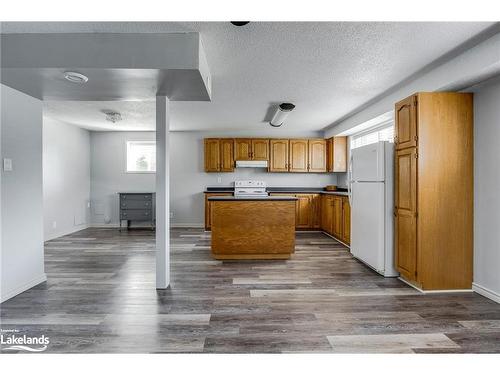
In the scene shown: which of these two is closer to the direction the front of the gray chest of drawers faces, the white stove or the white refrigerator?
the white refrigerator

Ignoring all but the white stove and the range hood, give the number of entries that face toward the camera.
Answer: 2

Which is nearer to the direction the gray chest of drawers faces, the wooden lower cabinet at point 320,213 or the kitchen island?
the kitchen island

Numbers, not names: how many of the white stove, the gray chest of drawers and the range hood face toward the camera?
3

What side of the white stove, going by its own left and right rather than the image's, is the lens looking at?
front

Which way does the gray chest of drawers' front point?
toward the camera

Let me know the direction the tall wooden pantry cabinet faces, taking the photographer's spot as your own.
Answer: facing the viewer and to the left of the viewer

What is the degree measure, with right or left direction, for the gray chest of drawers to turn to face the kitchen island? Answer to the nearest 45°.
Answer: approximately 45° to its left

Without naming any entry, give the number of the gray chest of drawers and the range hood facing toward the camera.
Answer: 2

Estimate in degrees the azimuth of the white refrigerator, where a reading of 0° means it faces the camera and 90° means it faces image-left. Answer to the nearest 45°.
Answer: approximately 45°

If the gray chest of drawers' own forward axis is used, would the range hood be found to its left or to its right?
on its left

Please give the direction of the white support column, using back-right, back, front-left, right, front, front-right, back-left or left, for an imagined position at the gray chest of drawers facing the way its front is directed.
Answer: front

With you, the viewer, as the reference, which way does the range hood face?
facing the viewer
